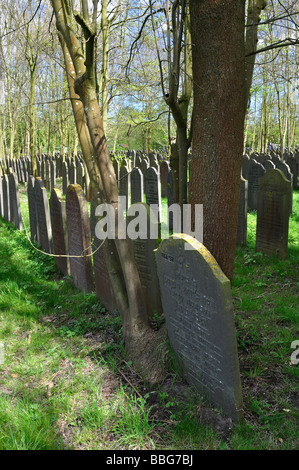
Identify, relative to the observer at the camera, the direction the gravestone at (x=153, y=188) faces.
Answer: facing the viewer and to the left of the viewer

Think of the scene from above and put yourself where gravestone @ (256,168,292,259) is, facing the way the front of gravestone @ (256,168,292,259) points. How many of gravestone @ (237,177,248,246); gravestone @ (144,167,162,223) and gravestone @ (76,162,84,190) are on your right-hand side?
3

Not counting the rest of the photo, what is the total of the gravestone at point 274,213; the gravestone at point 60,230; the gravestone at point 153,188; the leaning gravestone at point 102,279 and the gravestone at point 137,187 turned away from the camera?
0

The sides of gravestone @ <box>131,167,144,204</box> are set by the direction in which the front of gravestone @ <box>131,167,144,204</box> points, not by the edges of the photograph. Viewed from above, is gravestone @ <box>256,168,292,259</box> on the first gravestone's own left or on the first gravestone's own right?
on the first gravestone's own left

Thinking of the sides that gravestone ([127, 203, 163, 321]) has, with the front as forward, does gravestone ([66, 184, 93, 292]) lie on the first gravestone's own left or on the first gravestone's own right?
on the first gravestone's own right

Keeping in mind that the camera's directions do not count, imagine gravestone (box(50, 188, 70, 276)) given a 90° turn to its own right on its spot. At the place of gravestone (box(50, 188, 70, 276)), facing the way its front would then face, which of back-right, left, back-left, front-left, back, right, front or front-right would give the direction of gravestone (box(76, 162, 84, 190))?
front-right

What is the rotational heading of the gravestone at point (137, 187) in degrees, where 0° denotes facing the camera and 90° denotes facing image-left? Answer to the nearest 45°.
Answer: approximately 45°

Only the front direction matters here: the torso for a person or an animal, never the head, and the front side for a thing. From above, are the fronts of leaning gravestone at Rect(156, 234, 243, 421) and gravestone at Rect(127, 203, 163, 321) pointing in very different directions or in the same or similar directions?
same or similar directions

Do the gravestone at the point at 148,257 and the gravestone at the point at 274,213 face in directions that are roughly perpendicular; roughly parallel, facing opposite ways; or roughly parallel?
roughly parallel

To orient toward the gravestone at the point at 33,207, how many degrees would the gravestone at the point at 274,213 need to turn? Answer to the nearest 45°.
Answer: approximately 45° to its right

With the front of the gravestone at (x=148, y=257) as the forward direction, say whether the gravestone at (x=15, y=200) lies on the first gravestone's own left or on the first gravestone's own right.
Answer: on the first gravestone's own right

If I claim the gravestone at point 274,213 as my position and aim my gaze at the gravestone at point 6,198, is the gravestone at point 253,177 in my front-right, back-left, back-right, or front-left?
front-right
